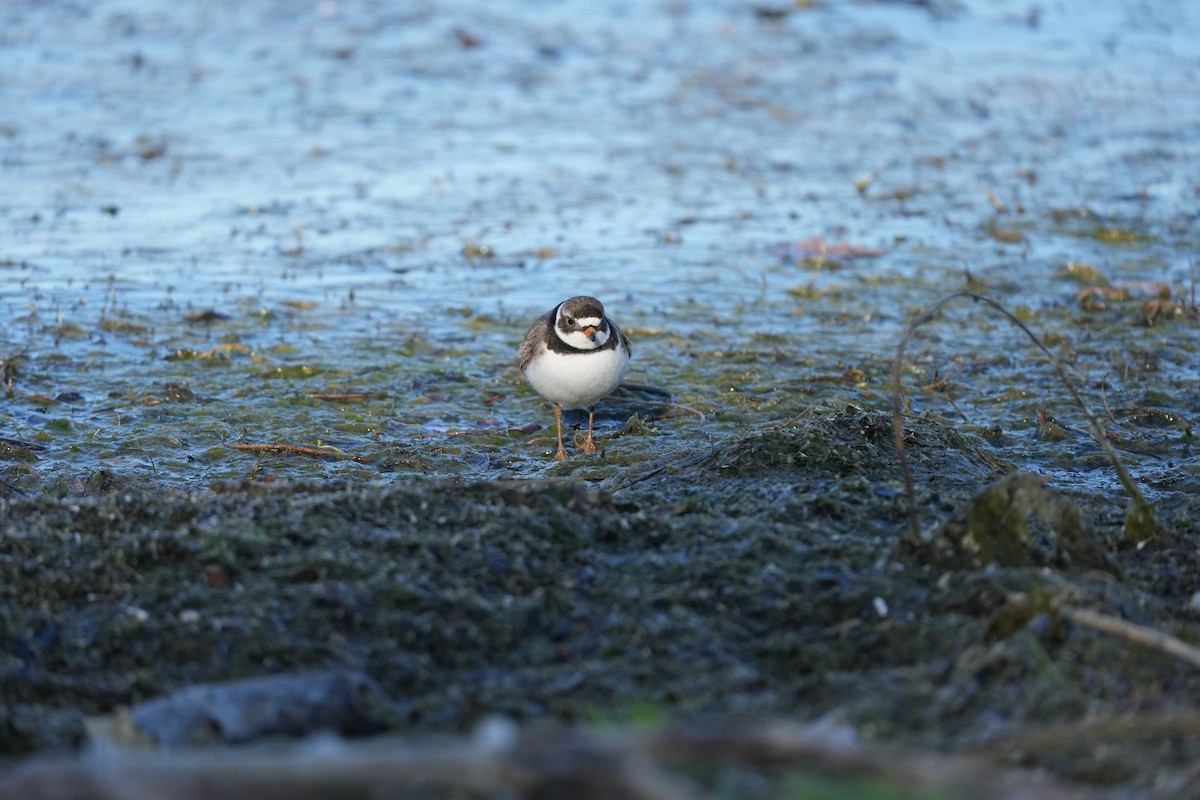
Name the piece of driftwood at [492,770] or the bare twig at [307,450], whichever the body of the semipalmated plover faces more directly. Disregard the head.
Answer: the piece of driftwood

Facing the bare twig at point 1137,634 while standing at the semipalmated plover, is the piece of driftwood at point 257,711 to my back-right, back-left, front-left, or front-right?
front-right

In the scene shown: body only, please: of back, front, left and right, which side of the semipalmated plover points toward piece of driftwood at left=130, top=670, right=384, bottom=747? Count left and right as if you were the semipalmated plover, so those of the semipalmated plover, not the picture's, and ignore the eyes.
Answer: front

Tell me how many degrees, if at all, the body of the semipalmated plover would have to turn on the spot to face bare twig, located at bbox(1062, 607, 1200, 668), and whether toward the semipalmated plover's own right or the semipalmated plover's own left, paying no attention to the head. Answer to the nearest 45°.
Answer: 0° — it already faces it

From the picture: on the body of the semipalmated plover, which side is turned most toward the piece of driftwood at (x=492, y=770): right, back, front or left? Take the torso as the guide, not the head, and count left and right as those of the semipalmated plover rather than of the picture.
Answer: front

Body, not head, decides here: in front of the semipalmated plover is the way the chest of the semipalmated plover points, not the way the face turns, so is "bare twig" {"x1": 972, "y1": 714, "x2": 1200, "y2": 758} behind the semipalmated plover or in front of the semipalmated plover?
in front

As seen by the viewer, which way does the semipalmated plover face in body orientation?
toward the camera

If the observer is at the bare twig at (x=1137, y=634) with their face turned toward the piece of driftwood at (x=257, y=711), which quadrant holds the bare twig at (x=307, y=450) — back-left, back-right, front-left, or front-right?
front-right

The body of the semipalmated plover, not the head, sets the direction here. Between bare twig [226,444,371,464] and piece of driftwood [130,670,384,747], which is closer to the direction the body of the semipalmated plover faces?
the piece of driftwood

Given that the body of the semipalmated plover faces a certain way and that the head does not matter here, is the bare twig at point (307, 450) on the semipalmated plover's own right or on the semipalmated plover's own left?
on the semipalmated plover's own right
